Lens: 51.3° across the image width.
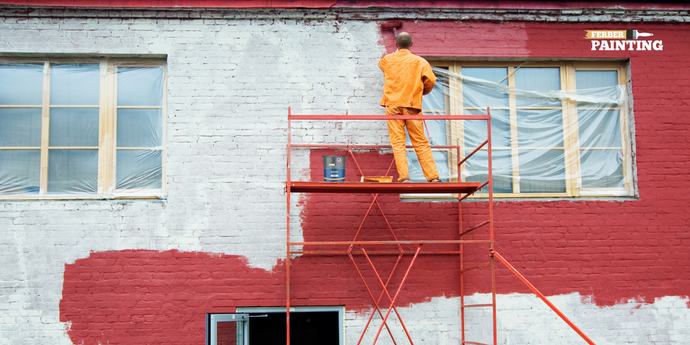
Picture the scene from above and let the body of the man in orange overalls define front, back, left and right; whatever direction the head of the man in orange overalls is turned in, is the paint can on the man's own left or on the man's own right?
on the man's own left

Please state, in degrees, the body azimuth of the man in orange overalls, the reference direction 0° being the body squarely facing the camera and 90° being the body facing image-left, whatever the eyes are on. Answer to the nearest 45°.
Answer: approximately 180°

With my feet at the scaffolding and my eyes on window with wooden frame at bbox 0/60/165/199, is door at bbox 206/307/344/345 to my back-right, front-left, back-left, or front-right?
front-right

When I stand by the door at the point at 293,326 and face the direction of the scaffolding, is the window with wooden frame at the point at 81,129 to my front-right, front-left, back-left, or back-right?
back-right

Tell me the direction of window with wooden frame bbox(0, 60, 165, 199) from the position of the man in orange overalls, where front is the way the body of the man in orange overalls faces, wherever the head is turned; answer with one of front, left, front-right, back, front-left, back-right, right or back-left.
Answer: left

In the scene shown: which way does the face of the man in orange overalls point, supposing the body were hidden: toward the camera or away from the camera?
away from the camera

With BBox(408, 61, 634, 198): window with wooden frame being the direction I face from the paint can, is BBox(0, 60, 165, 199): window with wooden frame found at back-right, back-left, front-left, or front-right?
back-left

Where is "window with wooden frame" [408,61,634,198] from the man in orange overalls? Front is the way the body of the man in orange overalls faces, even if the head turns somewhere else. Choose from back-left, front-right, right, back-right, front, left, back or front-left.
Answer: front-right

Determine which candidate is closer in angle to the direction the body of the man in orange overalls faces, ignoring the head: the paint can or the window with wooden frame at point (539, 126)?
the window with wooden frame
